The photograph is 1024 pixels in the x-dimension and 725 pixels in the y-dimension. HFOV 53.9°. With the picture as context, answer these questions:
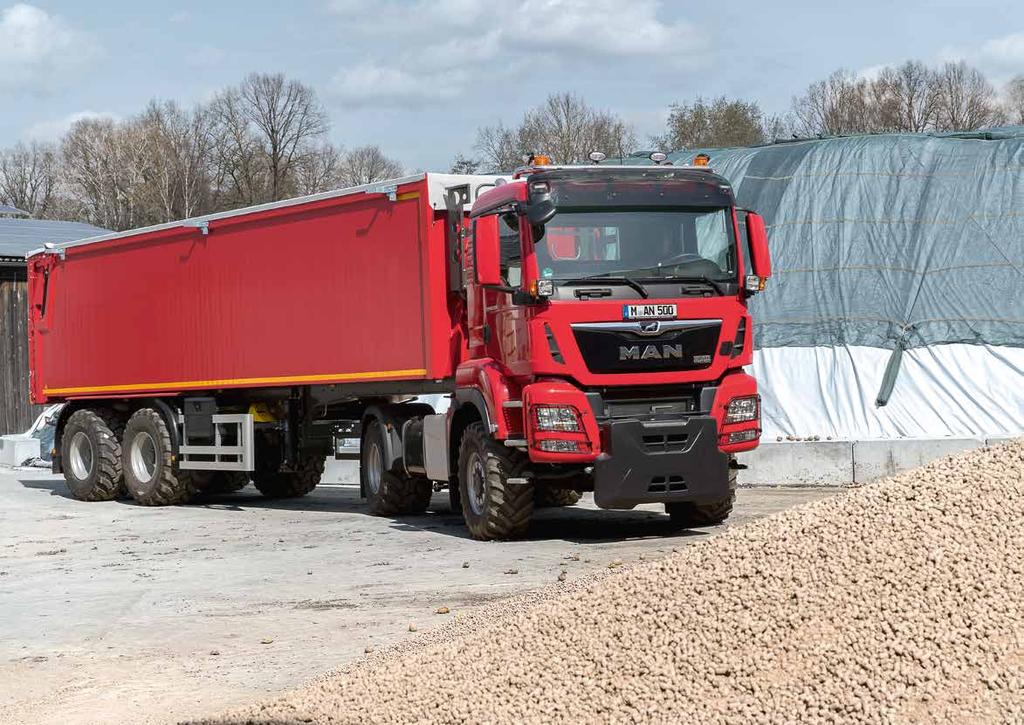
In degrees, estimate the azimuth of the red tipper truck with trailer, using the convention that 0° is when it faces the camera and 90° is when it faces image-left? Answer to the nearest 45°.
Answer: approximately 315°

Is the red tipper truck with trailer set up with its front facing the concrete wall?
no

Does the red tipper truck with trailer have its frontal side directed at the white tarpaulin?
no
